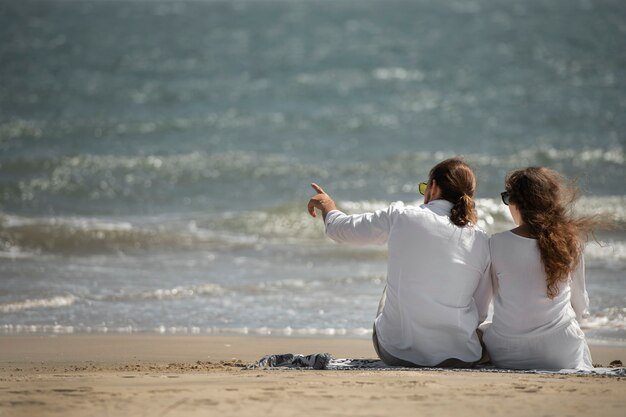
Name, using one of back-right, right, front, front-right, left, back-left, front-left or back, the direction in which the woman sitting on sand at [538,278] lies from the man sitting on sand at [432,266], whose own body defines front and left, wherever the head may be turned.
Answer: right

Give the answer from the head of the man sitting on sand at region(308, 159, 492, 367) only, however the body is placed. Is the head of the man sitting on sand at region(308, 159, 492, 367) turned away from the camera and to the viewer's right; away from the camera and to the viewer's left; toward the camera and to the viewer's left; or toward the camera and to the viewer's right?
away from the camera and to the viewer's left

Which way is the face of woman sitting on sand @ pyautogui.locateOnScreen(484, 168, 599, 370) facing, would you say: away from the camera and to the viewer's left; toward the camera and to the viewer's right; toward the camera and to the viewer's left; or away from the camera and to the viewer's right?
away from the camera and to the viewer's left

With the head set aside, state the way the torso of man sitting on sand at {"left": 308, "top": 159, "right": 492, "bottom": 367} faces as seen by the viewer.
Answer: away from the camera
